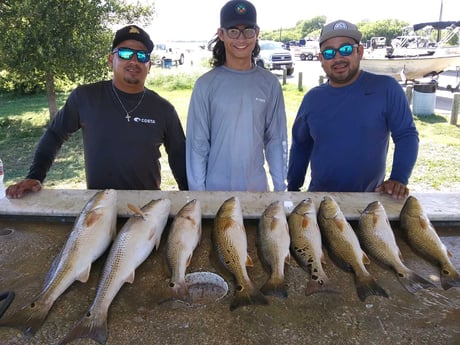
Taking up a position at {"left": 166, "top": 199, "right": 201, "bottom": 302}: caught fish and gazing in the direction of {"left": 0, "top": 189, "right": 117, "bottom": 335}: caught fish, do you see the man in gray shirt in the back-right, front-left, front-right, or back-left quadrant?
back-right

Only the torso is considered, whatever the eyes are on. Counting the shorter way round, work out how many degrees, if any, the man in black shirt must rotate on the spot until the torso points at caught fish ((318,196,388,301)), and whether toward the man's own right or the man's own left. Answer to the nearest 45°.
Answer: approximately 45° to the man's own left

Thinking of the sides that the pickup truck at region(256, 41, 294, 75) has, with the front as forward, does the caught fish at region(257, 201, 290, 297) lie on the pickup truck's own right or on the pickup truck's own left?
on the pickup truck's own right

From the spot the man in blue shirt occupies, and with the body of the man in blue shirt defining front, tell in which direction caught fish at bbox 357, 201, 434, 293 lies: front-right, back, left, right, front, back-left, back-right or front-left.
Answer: front

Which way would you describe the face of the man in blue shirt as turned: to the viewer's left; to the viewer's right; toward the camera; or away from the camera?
toward the camera

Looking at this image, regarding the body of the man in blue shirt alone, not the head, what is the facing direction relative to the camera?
toward the camera

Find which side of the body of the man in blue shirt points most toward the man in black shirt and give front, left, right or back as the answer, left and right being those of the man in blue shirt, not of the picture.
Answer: right

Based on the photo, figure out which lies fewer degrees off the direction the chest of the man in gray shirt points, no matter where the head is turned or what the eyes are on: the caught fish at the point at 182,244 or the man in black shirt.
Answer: the caught fish

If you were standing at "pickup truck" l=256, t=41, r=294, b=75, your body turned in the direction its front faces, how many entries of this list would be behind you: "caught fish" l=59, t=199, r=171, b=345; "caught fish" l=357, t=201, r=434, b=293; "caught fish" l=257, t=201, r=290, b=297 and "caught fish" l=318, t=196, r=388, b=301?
0

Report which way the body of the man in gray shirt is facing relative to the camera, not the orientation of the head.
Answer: toward the camera

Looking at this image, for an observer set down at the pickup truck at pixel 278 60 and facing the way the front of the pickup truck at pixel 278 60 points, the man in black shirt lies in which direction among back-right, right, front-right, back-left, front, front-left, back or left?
front-right

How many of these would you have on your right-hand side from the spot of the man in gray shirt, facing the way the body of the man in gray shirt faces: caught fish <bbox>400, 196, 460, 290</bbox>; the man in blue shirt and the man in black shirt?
1

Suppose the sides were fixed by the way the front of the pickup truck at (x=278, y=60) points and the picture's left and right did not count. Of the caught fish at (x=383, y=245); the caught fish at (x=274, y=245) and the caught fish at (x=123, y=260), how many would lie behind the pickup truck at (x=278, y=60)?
0

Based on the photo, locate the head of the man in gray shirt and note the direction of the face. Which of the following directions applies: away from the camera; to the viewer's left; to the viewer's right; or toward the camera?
toward the camera

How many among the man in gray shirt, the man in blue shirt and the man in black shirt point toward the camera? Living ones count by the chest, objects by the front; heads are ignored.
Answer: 3

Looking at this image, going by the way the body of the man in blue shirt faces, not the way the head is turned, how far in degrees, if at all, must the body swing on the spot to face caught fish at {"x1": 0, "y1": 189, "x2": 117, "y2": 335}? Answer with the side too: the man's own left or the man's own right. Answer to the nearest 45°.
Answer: approximately 45° to the man's own right

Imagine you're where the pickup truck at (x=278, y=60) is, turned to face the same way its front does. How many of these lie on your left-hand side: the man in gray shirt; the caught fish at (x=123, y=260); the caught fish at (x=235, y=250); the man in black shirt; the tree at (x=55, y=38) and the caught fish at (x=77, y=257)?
0

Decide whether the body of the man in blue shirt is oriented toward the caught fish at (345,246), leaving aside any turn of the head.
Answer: yes

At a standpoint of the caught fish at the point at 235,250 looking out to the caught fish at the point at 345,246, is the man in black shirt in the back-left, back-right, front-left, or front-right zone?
back-left

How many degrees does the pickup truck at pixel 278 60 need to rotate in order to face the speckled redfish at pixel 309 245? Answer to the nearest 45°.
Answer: approximately 45° to its right

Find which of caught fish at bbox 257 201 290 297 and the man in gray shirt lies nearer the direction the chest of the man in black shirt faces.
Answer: the caught fish
